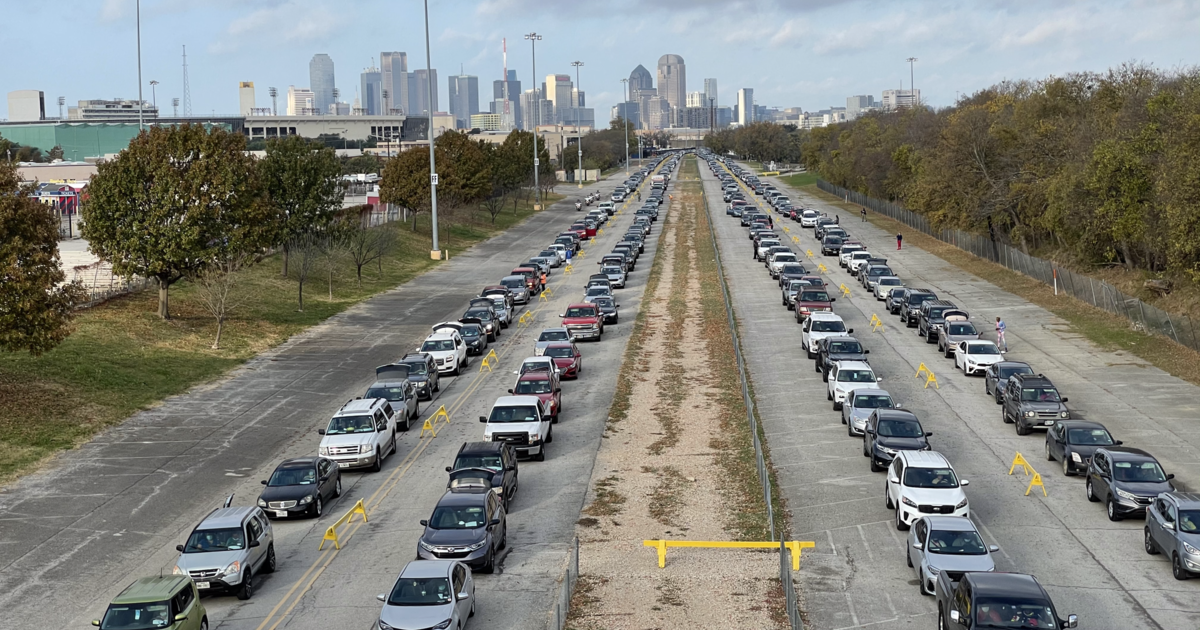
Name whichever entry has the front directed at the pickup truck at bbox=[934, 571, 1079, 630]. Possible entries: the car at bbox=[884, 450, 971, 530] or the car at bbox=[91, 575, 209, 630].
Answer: the car at bbox=[884, 450, 971, 530]

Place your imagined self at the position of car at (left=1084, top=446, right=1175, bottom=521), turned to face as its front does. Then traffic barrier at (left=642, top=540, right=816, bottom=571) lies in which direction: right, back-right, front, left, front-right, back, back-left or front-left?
right

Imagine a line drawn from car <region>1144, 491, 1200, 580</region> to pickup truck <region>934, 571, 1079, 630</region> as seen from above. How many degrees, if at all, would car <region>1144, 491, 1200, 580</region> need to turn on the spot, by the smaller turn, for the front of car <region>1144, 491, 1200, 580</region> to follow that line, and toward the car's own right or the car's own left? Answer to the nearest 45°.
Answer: approximately 45° to the car's own right

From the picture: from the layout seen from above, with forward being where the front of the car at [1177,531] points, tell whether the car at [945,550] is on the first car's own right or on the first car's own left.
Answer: on the first car's own right

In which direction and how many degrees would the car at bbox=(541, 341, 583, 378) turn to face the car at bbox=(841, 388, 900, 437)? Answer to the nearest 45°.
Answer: approximately 45° to its left

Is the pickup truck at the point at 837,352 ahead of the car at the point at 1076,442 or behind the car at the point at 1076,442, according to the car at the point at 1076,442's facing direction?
behind

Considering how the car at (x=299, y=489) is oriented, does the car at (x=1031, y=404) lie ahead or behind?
behind

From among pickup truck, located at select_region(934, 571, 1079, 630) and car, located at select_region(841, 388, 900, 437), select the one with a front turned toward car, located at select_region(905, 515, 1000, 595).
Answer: car, located at select_region(841, 388, 900, 437)

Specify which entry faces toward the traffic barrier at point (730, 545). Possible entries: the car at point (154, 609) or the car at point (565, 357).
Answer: the car at point (565, 357)

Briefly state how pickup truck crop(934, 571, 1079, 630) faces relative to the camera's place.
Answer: facing the viewer and to the right of the viewer

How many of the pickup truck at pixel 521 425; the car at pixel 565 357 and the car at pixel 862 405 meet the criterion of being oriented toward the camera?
3

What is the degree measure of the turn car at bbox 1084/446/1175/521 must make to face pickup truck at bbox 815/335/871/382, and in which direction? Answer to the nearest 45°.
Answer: approximately 180°

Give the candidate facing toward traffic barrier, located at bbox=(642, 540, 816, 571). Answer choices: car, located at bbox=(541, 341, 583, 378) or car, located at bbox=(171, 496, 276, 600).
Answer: car, located at bbox=(541, 341, 583, 378)

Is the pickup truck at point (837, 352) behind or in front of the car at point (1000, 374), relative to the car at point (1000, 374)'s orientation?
behind

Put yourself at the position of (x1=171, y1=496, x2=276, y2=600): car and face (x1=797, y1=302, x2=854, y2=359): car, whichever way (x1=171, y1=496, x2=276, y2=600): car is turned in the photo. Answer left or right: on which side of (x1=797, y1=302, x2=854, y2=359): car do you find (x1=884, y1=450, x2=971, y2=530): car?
right

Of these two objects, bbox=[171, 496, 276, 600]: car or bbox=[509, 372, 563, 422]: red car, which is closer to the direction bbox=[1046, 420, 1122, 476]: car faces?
the car

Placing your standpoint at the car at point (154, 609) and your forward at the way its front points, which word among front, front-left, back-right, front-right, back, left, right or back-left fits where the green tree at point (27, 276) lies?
back-right
